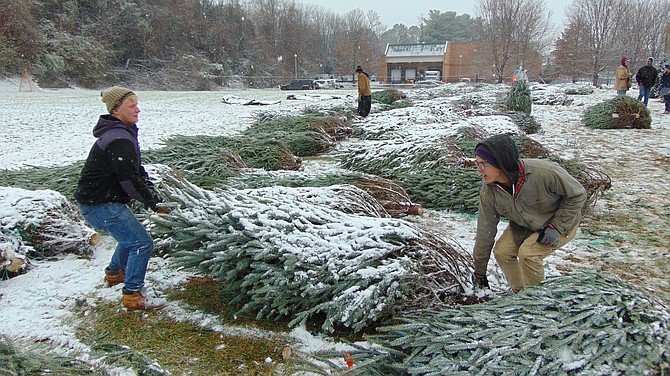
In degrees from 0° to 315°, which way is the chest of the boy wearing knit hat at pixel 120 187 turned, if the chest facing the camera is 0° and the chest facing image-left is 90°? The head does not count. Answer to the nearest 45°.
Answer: approximately 270°

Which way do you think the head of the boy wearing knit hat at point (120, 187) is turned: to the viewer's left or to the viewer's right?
to the viewer's right

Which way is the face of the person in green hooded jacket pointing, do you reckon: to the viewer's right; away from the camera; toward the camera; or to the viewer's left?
to the viewer's left

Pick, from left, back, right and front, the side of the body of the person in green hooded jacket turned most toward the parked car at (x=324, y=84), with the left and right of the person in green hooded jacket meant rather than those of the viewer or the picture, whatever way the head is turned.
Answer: right

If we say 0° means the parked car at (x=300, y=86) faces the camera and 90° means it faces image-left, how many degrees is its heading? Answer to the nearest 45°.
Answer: approximately 90°

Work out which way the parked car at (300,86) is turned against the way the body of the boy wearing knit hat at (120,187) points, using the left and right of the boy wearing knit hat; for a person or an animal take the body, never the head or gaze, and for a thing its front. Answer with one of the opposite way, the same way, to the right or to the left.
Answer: the opposite way

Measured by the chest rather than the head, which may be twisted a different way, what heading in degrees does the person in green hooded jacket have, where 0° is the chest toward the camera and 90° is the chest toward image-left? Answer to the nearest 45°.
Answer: approximately 45°

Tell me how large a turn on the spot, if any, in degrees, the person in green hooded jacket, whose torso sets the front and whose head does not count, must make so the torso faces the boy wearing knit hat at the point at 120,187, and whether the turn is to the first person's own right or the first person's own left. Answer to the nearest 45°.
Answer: approximately 45° to the first person's own right
